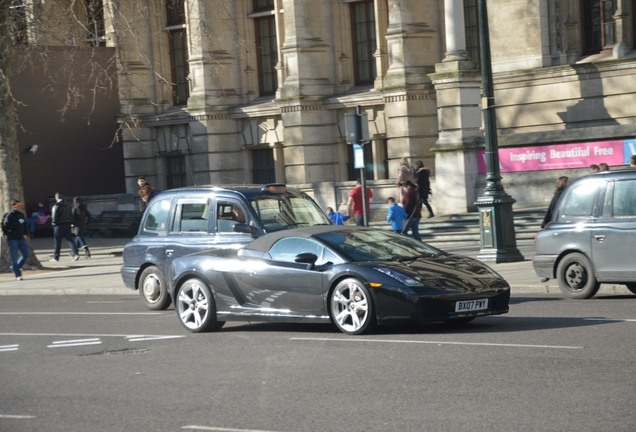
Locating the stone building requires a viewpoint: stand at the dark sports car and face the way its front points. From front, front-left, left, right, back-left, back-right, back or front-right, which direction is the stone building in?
back-left

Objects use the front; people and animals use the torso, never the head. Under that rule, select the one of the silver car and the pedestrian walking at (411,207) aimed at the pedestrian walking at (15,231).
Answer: the pedestrian walking at (411,207)

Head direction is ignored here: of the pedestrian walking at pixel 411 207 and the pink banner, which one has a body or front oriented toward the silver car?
the pink banner

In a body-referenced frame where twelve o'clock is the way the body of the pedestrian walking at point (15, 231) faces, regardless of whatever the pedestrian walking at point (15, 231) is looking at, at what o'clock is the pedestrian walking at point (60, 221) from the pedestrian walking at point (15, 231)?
the pedestrian walking at point (60, 221) is roughly at 8 o'clock from the pedestrian walking at point (15, 231).

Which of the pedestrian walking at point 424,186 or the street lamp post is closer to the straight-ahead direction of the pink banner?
the street lamp post

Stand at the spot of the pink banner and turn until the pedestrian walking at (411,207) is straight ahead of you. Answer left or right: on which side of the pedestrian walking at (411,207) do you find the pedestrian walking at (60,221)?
right

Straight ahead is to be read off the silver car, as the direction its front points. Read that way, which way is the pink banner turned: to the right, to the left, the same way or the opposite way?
to the right

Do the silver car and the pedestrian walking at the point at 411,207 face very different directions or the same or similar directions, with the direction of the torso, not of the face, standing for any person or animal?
very different directions

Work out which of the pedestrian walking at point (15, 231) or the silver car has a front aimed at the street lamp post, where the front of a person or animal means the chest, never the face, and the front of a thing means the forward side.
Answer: the pedestrian walking

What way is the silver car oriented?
to the viewer's right
